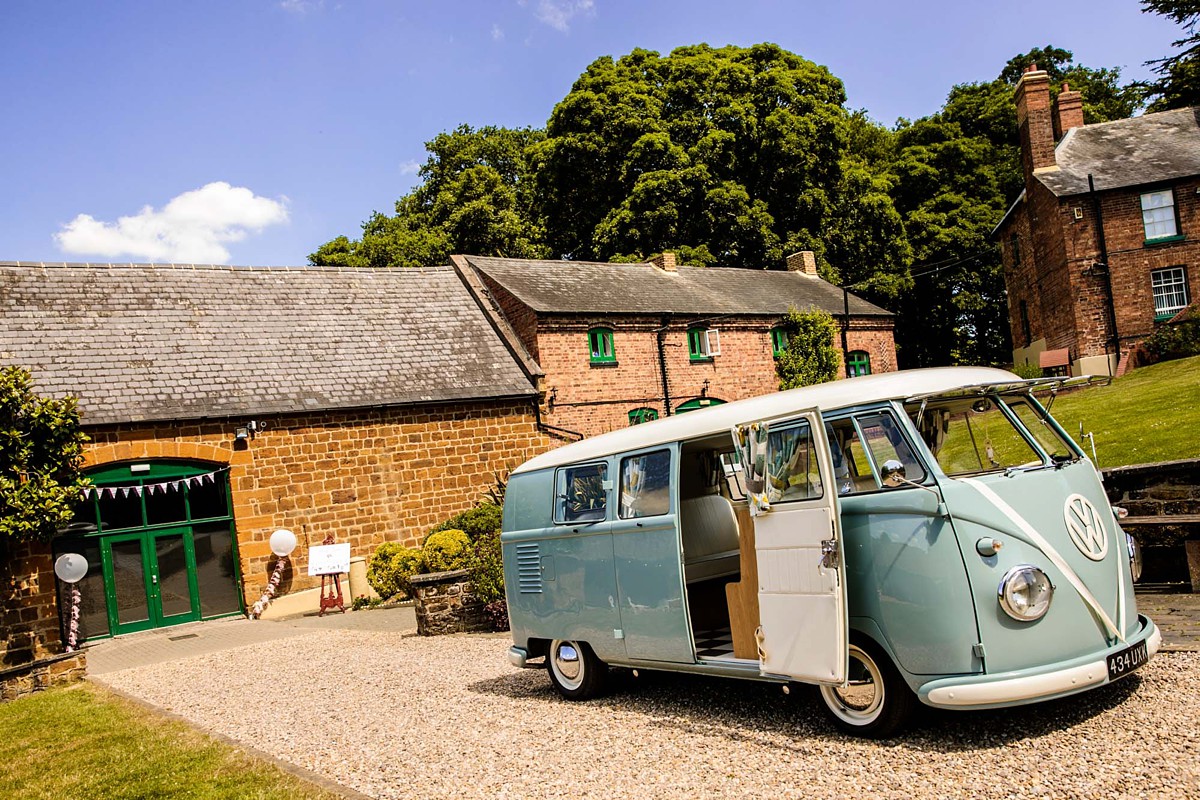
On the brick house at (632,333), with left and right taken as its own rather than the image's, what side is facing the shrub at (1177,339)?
left

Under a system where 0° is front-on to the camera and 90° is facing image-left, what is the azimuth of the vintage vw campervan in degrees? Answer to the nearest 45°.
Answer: approximately 315°

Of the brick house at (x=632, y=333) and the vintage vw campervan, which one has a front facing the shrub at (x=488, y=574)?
the brick house

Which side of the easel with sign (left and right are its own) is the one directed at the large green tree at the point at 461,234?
back

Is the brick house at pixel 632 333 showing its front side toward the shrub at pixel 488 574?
yes

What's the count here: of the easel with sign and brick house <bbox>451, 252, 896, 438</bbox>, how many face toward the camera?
2

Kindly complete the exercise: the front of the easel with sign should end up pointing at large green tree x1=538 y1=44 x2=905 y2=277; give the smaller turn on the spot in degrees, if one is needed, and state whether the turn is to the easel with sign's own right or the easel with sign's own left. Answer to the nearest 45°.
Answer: approximately 135° to the easel with sign's own left

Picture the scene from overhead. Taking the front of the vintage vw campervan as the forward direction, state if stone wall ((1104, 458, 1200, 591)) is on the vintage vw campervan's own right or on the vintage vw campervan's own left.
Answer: on the vintage vw campervan's own left

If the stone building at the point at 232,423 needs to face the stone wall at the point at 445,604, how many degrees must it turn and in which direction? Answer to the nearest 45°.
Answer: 0° — it already faces it
